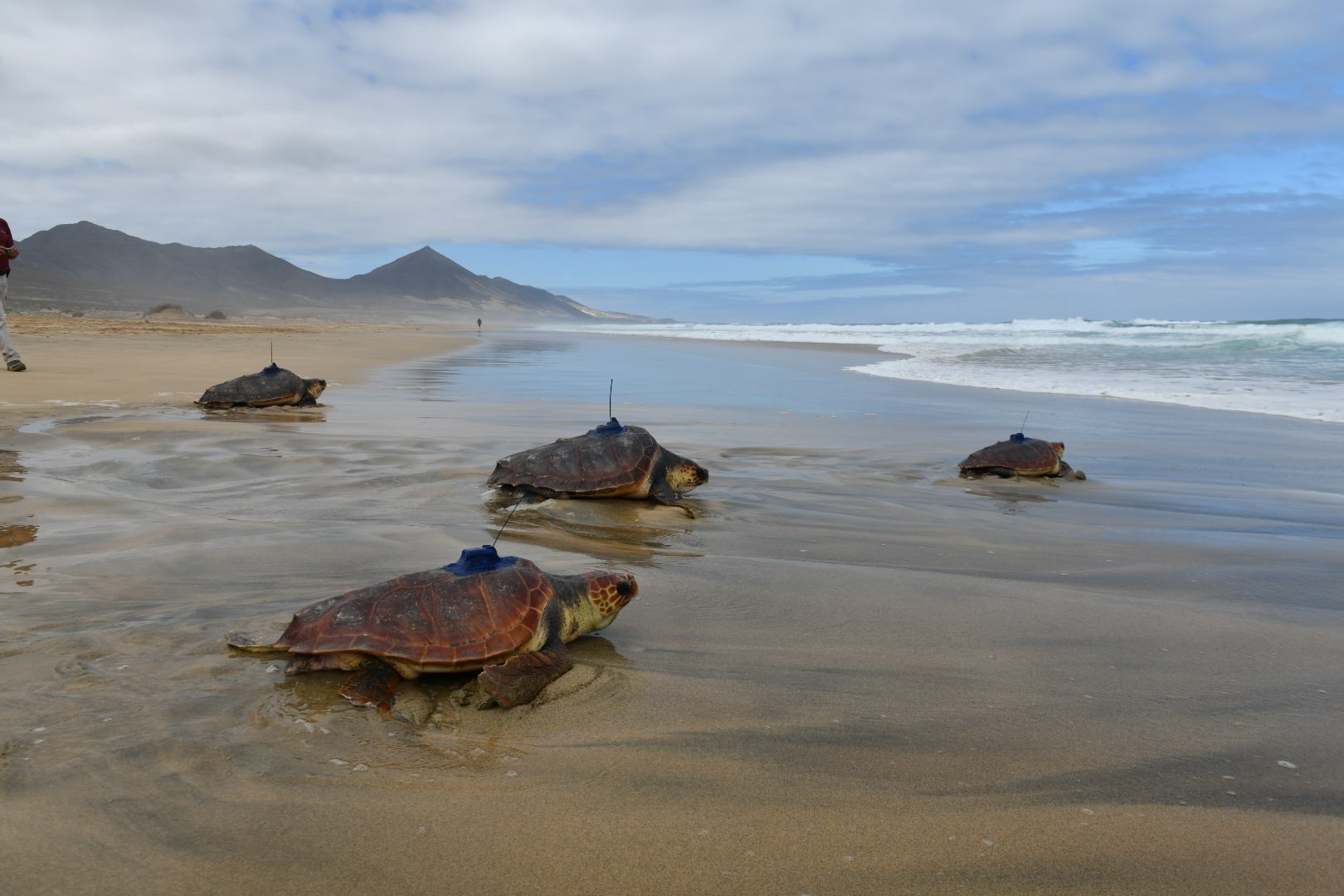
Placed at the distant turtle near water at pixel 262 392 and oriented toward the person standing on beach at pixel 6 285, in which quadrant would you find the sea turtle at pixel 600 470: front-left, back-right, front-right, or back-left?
back-left

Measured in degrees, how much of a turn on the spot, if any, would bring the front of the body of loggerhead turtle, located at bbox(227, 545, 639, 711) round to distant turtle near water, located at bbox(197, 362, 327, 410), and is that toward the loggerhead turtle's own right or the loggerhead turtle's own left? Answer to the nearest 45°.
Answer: approximately 90° to the loggerhead turtle's own left

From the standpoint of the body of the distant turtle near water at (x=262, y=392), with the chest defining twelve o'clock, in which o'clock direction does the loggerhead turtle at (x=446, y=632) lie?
The loggerhead turtle is roughly at 3 o'clock from the distant turtle near water.

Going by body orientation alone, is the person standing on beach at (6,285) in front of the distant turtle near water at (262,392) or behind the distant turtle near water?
behind

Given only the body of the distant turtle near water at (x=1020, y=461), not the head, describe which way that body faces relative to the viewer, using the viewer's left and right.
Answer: facing to the right of the viewer

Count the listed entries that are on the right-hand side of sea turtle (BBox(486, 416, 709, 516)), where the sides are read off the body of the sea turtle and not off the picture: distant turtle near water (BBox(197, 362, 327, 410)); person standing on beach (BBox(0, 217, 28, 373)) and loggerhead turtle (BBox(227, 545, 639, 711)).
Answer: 1

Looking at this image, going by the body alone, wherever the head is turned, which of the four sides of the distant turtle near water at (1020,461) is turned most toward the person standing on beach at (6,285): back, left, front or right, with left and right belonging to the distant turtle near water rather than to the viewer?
back

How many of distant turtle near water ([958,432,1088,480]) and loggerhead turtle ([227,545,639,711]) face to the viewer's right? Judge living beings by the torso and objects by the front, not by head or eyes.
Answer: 2

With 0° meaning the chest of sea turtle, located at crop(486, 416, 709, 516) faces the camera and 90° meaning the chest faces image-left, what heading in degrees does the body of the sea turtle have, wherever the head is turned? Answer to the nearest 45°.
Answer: approximately 270°

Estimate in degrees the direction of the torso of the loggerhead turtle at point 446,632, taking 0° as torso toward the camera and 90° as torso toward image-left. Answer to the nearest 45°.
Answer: approximately 270°

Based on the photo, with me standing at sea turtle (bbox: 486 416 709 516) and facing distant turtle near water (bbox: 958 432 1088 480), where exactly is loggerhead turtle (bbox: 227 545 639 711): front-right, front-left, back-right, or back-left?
back-right

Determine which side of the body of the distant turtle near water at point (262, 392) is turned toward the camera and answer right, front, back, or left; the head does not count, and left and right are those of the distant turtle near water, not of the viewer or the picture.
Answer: right
